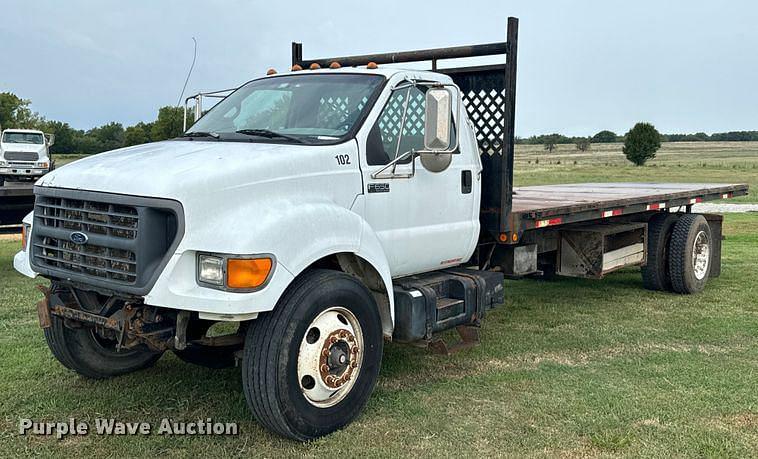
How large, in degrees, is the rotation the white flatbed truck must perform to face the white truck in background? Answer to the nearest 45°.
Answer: approximately 90° to its right

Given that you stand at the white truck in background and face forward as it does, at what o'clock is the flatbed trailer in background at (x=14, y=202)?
The flatbed trailer in background is roughly at 12 o'clock from the white truck in background.

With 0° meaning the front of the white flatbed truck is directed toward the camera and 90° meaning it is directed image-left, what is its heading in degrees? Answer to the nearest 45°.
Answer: approximately 45°

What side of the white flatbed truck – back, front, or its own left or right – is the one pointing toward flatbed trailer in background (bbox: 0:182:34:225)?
right

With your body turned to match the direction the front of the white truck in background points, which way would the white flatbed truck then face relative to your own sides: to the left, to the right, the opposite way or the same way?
to the right

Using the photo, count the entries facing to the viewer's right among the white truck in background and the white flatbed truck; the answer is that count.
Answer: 0

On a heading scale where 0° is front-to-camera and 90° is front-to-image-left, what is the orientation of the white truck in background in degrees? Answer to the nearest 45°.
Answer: approximately 0°
